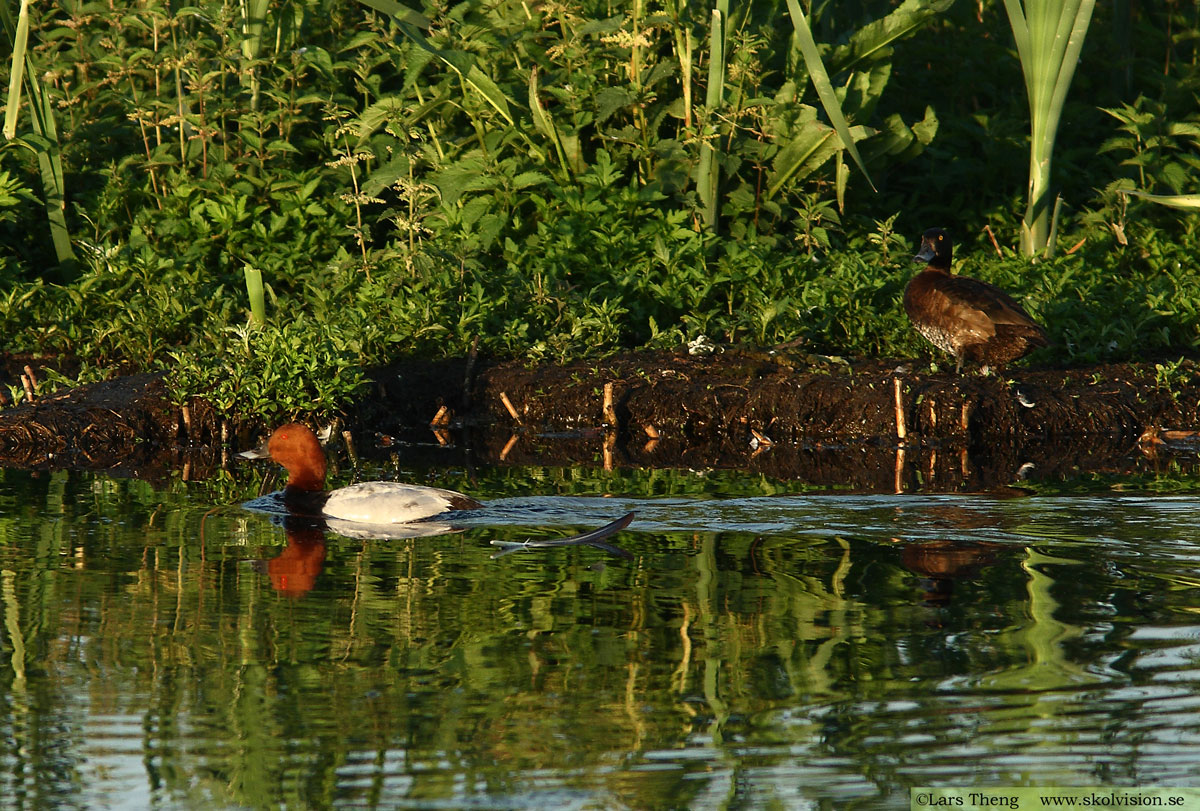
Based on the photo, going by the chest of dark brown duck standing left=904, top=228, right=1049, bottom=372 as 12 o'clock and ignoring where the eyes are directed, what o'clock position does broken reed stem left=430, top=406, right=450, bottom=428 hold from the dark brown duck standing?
The broken reed stem is roughly at 12 o'clock from the dark brown duck standing.

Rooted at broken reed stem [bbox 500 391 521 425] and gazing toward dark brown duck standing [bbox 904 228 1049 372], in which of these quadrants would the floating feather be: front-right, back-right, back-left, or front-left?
back-right

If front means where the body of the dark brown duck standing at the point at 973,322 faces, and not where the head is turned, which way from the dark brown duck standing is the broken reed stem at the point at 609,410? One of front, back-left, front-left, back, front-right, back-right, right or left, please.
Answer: front

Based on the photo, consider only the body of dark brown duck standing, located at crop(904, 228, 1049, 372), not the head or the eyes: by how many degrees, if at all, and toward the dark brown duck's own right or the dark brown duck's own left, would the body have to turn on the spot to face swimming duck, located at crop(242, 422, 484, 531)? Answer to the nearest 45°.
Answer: approximately 45° to the dark brown duck's own left

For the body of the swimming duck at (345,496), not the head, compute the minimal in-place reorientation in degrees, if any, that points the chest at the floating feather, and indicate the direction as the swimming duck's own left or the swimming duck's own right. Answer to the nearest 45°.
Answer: approximately 135° to the swimming duck's own left

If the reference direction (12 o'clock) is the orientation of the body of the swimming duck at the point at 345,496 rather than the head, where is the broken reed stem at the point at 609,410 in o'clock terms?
The broken reed stem is roughly at 4 o'clock from the swimming duck.

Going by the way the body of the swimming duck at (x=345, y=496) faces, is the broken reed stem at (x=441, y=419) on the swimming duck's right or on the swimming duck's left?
on the swimming duck's right

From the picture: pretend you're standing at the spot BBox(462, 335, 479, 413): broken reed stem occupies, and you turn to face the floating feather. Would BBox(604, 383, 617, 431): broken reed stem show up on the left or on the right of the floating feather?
left

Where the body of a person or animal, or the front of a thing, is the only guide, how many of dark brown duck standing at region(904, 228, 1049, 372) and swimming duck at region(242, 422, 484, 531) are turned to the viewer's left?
2

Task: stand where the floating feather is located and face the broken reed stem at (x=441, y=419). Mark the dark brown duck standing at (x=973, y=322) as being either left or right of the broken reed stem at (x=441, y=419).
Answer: right

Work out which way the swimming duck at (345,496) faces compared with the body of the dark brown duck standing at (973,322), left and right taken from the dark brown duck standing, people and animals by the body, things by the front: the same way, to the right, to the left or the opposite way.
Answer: the same way

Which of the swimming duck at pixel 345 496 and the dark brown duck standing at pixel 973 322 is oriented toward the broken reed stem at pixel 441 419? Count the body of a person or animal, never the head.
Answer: the dark brown duck standing

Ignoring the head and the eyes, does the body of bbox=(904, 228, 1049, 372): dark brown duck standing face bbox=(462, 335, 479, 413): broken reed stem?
yes

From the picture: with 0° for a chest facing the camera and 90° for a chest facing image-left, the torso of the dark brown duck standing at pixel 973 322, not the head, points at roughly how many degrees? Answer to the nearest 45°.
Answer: approximately 90°

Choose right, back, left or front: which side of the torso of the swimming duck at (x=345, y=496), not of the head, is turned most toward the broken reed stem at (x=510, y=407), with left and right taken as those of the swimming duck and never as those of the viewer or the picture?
right

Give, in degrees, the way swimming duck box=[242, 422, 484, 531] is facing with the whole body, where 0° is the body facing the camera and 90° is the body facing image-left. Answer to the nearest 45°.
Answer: approximately 90°
